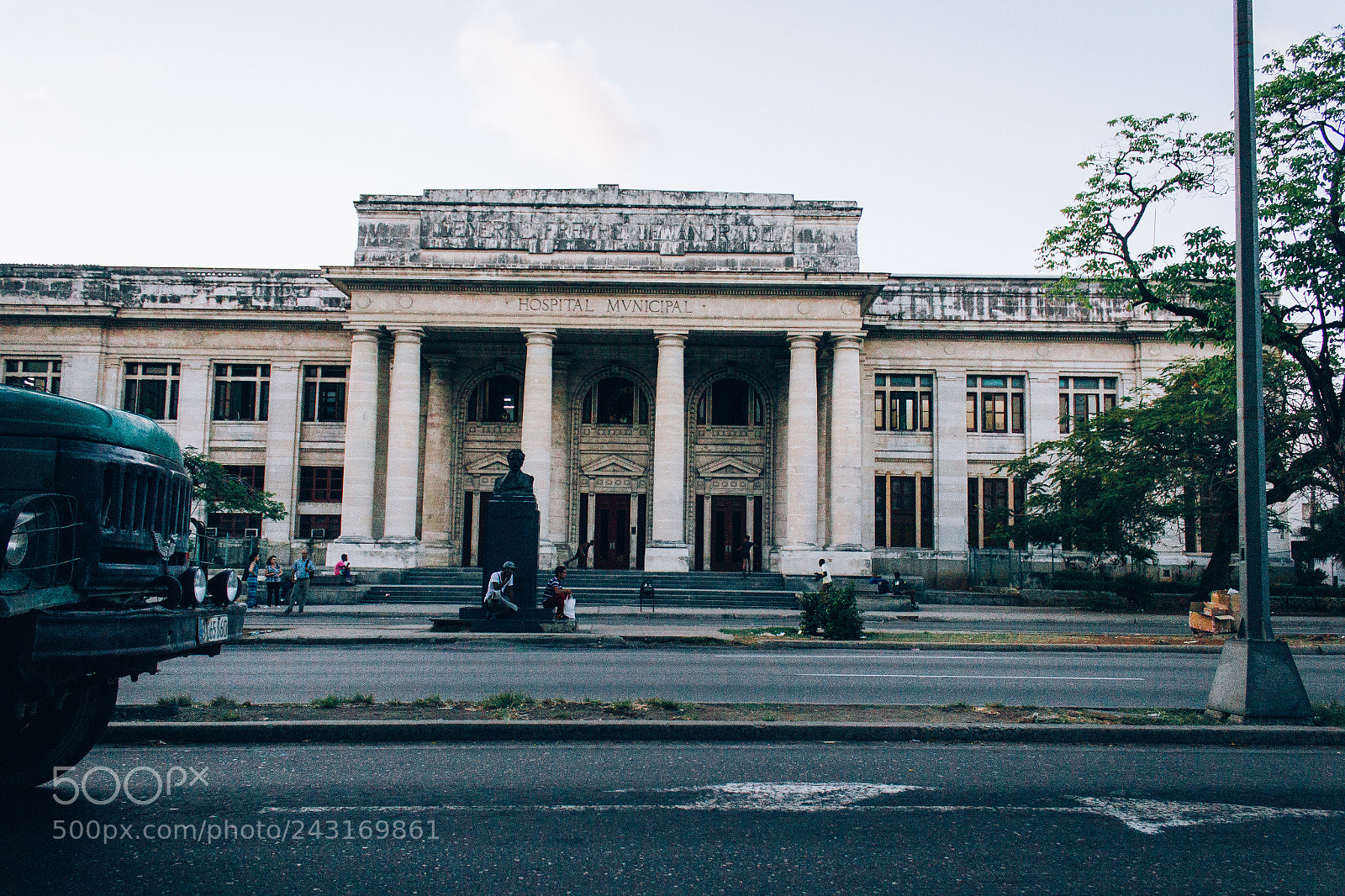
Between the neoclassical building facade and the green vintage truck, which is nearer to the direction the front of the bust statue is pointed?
the green vintage truck

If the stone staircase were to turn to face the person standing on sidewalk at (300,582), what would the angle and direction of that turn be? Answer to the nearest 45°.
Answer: approximately 45° to its right

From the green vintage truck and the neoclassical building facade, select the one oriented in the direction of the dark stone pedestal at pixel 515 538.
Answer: the neoclassical building facade

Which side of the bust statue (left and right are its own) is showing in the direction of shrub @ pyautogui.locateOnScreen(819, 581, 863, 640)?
left

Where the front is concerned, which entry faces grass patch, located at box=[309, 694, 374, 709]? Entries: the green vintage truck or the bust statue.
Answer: the bust statue

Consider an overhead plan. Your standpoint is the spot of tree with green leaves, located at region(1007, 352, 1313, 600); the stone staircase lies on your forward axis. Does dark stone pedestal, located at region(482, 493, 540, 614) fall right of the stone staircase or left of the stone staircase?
left

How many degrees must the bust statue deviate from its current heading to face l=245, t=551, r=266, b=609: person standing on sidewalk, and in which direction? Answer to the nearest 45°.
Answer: approximately 135° to its right

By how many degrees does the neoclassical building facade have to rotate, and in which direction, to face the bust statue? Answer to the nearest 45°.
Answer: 0° — it already faces it

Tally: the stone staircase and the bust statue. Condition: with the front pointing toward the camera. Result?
2

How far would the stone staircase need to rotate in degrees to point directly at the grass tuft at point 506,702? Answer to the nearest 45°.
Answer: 0° — it already faces it

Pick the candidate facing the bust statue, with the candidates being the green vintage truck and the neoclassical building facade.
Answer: the neoclassical building facade
